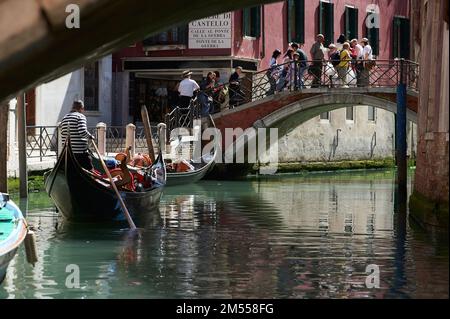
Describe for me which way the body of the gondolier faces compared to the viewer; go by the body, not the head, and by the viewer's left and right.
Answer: facing away from the viewer and to the right of the viewer

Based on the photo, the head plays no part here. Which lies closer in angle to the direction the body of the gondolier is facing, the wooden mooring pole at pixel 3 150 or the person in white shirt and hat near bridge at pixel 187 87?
the person in white shirt and hat near bridge

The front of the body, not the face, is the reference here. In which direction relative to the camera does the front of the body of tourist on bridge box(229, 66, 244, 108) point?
to the viewer's right
